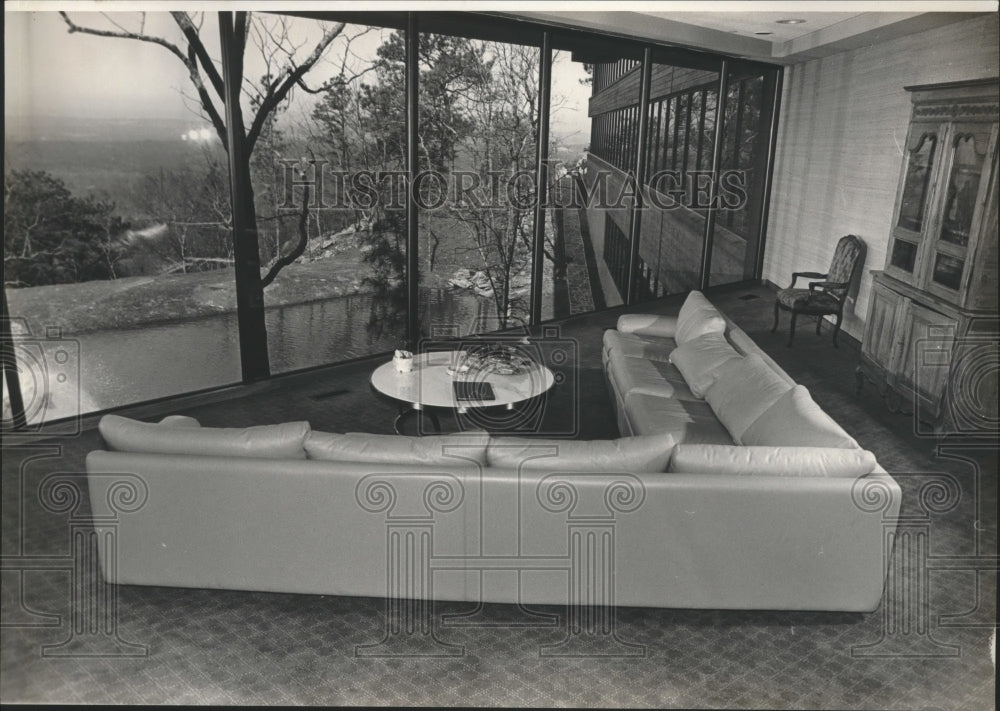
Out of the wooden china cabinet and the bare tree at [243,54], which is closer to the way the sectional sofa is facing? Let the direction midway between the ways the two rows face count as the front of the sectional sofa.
the bare tree

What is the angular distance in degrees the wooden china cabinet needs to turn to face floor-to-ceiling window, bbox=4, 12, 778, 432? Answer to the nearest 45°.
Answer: approximately 45° to its right

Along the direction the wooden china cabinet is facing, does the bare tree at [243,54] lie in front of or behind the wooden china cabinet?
in front

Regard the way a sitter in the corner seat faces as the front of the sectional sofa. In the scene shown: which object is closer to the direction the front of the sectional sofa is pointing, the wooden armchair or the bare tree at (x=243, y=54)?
the bare tree

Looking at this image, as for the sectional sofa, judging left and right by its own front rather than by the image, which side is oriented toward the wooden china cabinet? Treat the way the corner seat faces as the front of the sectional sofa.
right

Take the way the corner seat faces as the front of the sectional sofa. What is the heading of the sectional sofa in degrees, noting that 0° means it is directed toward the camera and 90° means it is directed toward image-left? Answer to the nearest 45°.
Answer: approximately 135°

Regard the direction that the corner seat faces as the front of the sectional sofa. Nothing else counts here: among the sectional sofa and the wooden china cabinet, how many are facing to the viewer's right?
0

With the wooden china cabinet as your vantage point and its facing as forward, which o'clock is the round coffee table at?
The round coffee table is roughly at 12 o'clock from the wooden china cabinet.

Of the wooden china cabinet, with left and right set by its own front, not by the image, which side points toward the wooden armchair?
right

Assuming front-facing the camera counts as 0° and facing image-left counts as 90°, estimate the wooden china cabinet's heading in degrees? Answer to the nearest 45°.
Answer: approximately 45°

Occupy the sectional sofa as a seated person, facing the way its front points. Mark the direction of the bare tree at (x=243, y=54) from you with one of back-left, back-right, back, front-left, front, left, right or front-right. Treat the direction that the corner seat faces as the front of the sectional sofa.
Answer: front

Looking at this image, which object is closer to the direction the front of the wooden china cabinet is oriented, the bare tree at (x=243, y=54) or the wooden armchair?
the bare tree

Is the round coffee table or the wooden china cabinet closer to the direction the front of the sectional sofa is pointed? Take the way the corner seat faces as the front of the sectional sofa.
the round coffee table
